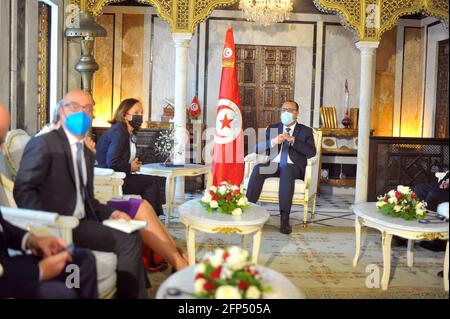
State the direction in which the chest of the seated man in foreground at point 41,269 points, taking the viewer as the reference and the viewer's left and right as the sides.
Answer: facing to the right of the viewer

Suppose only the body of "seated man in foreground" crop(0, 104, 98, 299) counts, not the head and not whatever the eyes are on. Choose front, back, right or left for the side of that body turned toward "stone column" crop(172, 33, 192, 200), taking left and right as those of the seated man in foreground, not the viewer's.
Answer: left

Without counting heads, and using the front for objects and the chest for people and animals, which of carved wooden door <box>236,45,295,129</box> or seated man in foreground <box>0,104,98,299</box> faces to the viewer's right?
the seated man in foreground

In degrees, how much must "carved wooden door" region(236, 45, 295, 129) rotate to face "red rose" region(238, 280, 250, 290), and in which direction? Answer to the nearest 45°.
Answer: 0° — it already faces it

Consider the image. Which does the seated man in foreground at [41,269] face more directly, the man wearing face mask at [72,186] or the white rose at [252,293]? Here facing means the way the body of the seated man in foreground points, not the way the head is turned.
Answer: the white rose

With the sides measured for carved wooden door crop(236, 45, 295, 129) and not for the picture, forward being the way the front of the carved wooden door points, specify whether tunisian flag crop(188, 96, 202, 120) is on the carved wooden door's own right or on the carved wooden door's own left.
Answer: on the carved wooden door's own right

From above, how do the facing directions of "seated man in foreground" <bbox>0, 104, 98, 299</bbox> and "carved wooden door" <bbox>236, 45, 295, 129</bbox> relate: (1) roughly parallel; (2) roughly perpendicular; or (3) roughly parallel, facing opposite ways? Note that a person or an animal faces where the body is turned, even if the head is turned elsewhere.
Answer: roughly perpendicular

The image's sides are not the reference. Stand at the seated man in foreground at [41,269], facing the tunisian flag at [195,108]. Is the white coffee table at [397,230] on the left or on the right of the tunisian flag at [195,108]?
right

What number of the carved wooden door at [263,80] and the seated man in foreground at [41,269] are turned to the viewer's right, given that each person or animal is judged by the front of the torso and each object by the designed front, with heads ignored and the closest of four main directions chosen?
1

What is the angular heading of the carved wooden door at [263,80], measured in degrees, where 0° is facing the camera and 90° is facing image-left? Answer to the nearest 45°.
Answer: approximately 0°

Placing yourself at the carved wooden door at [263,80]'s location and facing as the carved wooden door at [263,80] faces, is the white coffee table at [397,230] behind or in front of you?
in front

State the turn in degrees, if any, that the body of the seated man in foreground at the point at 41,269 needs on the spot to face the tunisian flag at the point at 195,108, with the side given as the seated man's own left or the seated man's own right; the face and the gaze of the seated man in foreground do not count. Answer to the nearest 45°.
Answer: approximately 90° to the seated man's own left
